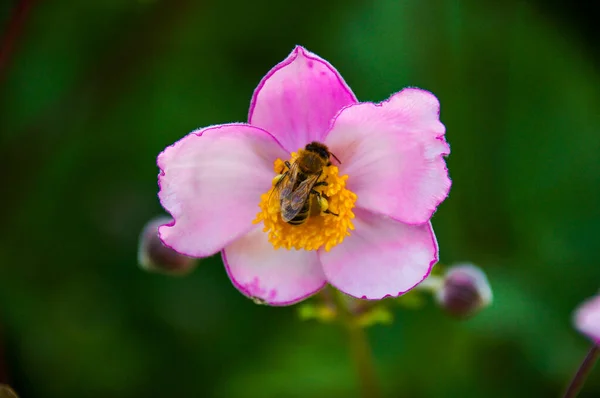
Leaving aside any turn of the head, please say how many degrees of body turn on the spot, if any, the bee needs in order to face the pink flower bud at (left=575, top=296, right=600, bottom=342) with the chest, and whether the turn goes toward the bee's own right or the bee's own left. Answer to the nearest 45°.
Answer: approximately 45° to the bee's own right

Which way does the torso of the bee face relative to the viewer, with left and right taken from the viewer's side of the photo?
facing away from the viewer and to the right of the viewer
